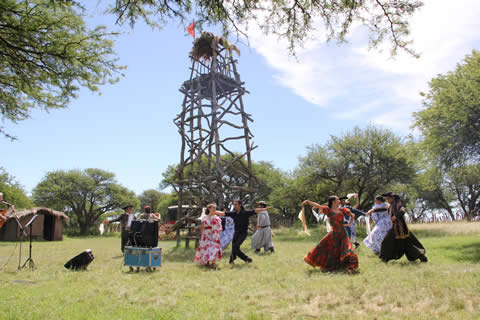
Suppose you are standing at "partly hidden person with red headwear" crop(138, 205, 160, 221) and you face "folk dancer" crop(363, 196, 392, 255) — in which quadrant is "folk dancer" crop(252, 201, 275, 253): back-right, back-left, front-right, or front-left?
front-left

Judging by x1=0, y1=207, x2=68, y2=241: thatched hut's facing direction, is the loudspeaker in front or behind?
in front

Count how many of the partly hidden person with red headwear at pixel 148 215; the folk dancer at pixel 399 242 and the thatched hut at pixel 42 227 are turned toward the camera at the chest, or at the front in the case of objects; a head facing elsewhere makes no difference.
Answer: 2

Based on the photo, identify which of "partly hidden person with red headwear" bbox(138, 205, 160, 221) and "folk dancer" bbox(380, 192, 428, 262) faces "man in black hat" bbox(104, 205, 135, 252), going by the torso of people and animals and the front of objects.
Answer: the folk dancer

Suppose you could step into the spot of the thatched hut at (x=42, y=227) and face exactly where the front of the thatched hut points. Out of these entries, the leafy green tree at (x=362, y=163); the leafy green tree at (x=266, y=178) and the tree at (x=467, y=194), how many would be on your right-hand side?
0

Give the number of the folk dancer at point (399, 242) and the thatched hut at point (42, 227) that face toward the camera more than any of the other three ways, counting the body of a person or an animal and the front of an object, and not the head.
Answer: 1

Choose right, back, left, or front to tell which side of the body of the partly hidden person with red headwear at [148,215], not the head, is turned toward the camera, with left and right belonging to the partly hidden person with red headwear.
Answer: front

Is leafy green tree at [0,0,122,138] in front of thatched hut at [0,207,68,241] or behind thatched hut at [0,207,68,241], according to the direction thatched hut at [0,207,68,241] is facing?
in front

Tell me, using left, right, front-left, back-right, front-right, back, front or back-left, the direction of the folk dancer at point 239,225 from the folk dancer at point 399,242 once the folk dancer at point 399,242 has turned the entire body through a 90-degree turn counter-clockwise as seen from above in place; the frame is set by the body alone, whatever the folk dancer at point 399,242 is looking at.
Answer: right

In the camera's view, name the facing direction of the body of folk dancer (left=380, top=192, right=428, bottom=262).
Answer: to the viewer's left

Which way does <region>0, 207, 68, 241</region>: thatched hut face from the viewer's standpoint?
toward the camera

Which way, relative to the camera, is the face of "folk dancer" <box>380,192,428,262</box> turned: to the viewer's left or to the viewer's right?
to the viewer's left

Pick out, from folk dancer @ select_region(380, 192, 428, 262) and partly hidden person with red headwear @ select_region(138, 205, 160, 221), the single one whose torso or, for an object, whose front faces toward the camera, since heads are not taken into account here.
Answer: the partly hidden person with red headwear

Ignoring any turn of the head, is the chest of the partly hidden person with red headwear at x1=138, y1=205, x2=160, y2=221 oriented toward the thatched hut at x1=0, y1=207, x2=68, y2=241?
no

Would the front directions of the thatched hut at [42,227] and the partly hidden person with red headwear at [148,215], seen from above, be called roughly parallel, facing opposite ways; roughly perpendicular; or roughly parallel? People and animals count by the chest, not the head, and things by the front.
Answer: roughly parallel

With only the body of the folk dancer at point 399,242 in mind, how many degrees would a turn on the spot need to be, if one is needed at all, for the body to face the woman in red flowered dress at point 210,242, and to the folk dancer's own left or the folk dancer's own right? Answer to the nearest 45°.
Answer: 0° — they already face them
